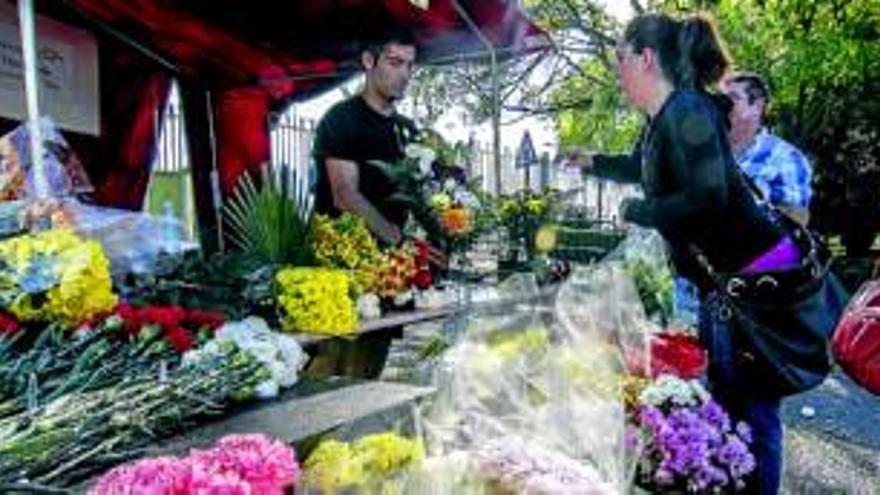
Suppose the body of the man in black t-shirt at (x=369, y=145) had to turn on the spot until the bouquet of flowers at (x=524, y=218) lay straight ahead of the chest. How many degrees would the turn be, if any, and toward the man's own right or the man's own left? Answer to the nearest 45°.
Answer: approximately 90° to the man's own left

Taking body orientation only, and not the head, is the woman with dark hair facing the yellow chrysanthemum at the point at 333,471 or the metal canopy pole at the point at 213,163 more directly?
the metal canopy pole

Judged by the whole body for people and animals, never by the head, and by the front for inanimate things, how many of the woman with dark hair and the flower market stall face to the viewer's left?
1

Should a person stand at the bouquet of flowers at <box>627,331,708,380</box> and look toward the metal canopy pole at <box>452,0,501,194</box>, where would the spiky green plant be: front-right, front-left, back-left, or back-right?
front-left

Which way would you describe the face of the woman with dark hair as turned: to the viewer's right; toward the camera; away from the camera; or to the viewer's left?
to the viewer's left

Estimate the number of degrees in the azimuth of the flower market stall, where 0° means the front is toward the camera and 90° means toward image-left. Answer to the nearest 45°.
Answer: approximately 315°

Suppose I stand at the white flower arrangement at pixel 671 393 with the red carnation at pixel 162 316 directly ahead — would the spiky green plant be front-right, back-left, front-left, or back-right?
front-right

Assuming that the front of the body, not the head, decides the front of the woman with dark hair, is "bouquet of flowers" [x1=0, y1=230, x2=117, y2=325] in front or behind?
in front

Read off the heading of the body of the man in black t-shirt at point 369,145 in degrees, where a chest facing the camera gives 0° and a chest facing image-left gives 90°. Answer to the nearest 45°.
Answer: approximately 315°

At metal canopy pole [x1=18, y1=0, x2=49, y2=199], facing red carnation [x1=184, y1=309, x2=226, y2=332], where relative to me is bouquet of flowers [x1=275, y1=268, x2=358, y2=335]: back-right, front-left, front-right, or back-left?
front-left

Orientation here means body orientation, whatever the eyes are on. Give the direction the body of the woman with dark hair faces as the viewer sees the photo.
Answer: to the viewer's left

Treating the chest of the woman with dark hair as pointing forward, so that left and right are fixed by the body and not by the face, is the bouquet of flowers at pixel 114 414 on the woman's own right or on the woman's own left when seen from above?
on the woman's own left
